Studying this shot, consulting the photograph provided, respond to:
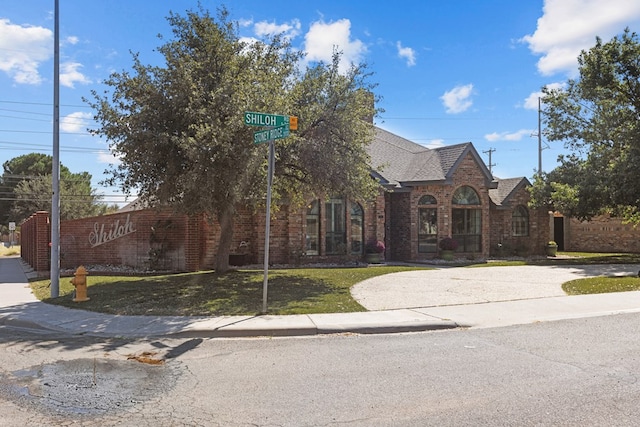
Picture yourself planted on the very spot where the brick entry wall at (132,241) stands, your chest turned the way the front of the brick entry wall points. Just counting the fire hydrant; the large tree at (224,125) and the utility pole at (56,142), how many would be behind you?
0

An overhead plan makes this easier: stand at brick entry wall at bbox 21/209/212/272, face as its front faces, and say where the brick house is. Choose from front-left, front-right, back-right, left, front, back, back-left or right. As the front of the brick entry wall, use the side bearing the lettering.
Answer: left

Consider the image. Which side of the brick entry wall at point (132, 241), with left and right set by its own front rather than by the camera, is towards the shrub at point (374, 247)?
left

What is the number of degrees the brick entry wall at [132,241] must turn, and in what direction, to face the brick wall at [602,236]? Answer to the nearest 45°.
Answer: approximately 90° to its left

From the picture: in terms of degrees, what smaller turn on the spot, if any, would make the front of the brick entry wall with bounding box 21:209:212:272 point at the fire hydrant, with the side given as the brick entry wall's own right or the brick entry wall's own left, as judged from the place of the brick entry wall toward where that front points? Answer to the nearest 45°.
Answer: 0° — it already faces it

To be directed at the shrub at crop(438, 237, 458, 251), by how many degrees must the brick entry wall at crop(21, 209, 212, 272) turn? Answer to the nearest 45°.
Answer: approximately 90° to its left

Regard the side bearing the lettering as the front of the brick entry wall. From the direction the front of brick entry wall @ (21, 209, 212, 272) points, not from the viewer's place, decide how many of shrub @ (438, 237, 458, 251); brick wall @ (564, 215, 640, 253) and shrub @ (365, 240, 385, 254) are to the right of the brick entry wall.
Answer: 0

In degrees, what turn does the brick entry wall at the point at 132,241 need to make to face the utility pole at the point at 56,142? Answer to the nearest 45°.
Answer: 0° — it already faces it

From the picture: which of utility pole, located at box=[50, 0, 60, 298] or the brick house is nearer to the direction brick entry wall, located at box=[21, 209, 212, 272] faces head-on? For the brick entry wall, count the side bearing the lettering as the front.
the utility pole
